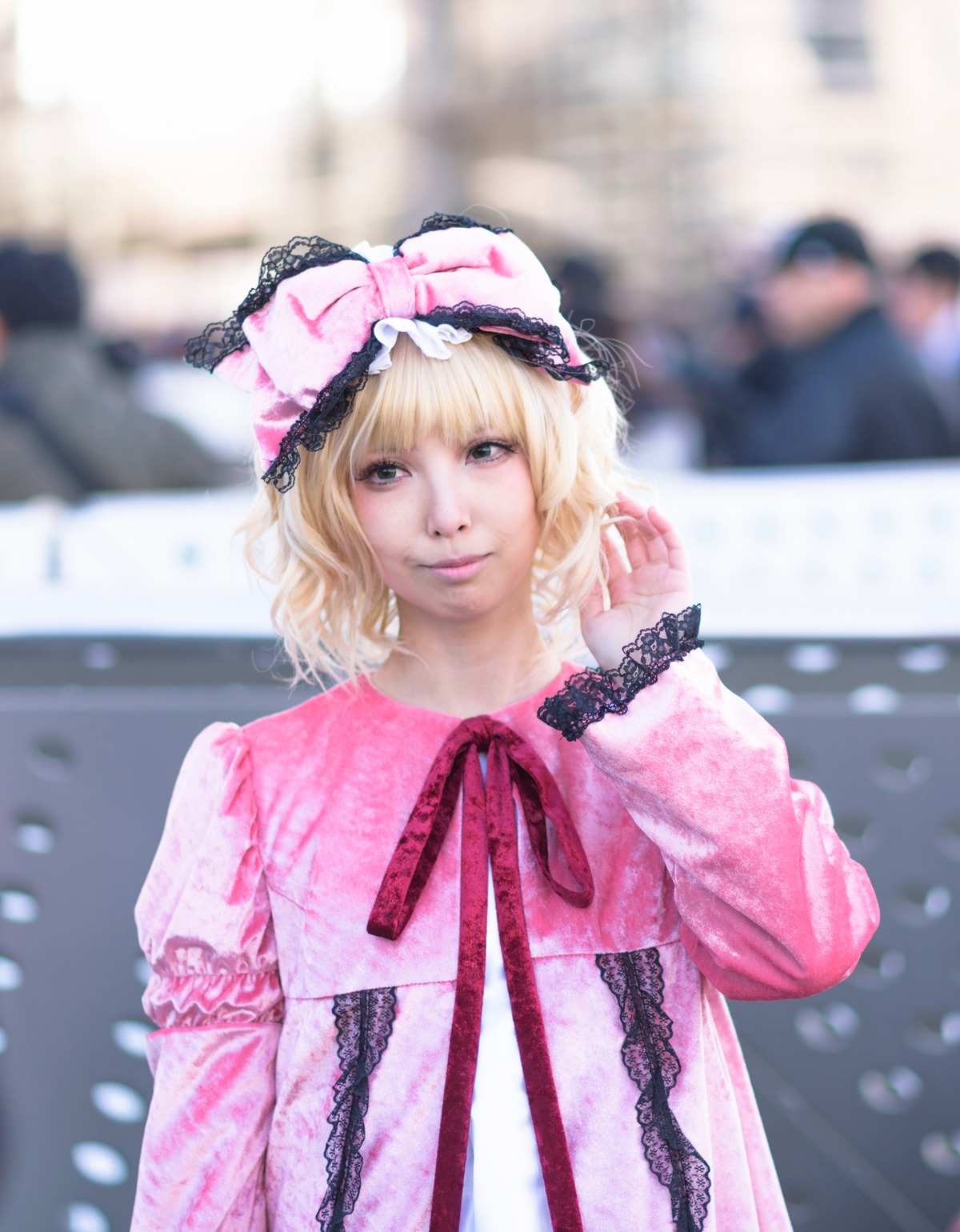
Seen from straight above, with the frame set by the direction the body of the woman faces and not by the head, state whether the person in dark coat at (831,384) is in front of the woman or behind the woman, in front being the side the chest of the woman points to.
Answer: behind

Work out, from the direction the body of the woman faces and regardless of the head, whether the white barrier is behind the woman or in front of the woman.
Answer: behind

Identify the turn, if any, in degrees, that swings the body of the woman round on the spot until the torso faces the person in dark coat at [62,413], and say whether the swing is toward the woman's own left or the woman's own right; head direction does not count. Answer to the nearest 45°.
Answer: approximately 135° to the woman's own right

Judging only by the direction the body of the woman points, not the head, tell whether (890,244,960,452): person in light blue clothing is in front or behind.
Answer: behind

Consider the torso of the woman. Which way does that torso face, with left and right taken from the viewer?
facing the viewer
